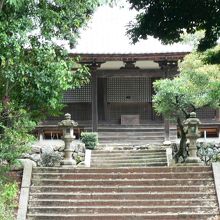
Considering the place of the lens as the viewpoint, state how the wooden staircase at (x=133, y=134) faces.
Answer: facing the viewer

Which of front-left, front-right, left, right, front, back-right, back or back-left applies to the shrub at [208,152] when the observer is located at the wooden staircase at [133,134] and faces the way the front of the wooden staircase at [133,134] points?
front-left

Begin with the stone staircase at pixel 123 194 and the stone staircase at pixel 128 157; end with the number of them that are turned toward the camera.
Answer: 2

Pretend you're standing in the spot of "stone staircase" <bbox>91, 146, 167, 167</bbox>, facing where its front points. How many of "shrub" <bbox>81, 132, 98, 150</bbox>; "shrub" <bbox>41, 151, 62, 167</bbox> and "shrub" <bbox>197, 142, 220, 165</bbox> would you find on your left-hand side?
1

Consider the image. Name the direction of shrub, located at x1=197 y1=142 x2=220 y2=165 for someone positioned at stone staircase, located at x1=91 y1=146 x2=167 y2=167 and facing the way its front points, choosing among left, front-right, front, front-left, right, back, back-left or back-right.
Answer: left

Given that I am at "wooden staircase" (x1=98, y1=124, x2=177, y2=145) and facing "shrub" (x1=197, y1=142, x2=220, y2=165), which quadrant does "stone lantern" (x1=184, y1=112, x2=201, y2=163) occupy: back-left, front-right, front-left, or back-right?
front-right

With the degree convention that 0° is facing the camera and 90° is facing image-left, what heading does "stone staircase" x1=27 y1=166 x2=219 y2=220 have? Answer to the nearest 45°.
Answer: approximately 0°

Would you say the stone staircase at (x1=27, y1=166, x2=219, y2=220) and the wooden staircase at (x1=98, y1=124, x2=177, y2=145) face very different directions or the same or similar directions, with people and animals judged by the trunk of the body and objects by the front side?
same or similar directions

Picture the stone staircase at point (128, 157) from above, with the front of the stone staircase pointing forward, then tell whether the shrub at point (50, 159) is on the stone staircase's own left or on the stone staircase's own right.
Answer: on the stone staircase's own right

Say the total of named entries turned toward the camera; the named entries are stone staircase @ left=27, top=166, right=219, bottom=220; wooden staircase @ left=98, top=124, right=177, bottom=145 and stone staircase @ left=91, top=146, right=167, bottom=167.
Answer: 3

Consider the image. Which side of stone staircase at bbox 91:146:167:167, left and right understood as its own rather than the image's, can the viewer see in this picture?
front

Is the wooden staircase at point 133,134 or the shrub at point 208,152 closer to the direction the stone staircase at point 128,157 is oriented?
the shrub

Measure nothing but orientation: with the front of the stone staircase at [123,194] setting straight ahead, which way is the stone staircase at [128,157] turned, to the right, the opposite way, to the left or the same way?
the same way

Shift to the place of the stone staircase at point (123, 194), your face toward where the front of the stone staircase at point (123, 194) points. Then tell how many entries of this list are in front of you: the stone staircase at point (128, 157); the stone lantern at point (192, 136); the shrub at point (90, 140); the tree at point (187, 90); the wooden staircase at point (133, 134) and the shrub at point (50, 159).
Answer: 0

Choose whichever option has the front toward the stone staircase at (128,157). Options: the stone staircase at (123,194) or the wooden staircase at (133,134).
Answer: the wooden staircase at (133,134)

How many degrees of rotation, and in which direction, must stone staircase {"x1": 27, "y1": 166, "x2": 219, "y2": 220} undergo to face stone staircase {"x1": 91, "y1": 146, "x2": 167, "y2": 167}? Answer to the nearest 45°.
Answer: approximately 180°

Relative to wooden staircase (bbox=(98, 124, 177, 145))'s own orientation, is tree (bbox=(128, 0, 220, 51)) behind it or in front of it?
in front
